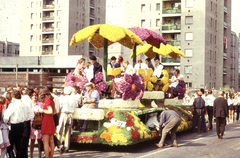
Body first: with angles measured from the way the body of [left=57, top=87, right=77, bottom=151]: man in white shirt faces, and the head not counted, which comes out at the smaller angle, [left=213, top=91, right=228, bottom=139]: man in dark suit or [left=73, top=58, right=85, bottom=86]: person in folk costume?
the person in folk costume

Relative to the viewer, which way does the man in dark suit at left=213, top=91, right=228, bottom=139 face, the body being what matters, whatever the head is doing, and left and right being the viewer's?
facing away from the viewer

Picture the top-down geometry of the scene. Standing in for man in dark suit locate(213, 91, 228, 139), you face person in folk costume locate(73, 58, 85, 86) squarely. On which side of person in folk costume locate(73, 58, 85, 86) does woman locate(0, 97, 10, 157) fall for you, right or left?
left

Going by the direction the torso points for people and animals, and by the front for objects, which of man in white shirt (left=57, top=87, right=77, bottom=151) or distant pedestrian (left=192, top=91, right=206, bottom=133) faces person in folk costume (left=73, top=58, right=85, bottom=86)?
the man in white shirt

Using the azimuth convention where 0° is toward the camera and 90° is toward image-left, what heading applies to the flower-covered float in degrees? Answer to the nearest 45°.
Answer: approximately 45°
